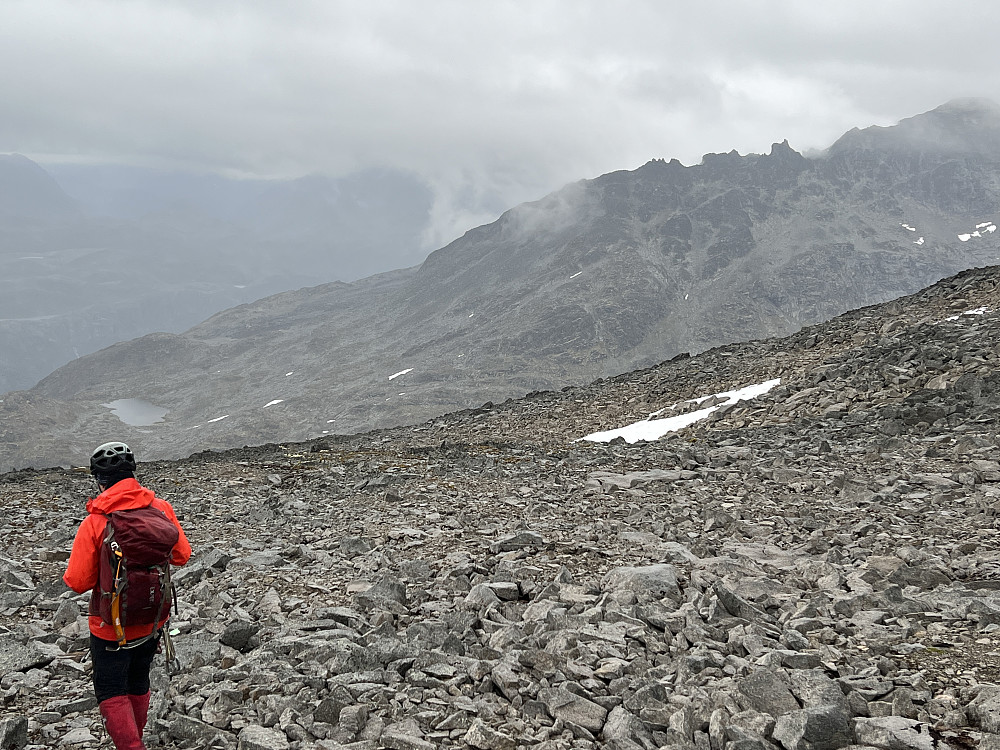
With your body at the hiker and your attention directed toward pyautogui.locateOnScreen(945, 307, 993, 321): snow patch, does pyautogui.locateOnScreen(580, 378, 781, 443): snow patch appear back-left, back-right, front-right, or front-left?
front-left

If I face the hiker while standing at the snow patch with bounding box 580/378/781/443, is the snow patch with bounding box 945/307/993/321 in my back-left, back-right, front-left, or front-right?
back-left

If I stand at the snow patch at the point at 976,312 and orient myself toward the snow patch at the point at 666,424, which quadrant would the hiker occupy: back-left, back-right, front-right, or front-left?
front-left

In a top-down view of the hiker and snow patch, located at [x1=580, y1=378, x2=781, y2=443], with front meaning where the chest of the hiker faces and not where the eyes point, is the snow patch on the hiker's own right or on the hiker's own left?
on the hiker's own right

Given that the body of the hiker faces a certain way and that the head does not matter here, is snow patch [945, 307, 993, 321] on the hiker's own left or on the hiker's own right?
on the hiker's own right

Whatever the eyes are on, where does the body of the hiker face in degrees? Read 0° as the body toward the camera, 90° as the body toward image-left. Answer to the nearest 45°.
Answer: approximately 135°
